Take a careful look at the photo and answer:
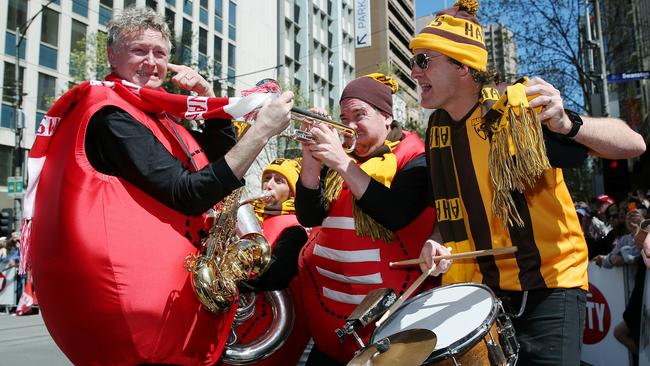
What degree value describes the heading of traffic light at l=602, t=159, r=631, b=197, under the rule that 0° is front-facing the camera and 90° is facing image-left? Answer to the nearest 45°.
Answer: approximately 0°

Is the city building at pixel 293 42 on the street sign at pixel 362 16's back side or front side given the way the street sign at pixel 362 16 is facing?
on the back side

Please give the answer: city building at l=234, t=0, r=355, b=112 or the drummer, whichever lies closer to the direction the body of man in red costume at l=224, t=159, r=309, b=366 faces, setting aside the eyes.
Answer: the drummer

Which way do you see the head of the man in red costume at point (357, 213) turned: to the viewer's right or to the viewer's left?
to the viewer's left

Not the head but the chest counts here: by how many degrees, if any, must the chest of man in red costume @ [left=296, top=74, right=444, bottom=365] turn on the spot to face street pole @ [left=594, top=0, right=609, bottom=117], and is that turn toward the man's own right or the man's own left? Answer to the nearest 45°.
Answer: approximately 180°

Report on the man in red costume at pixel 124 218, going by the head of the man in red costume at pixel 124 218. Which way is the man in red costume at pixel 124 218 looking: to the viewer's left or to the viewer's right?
to the viewer's right

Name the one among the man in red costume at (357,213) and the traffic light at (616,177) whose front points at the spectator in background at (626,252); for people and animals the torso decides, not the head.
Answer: the traffic light
